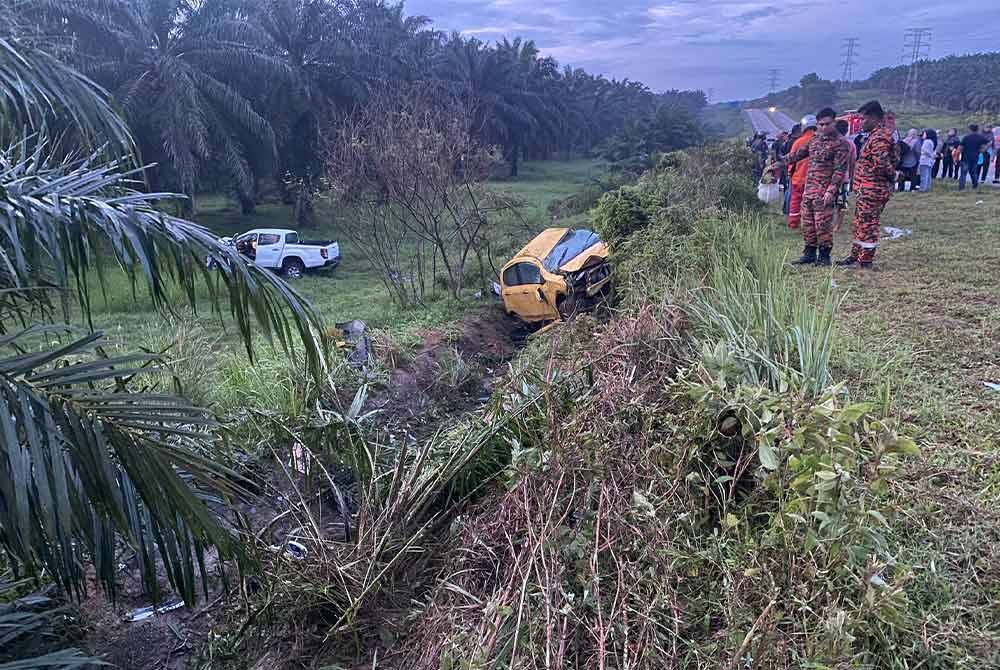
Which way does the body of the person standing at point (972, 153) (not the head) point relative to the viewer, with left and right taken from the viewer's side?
facing away from the viewer

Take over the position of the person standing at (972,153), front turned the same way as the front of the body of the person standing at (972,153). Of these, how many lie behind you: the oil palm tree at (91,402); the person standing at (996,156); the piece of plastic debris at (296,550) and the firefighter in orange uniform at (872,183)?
3

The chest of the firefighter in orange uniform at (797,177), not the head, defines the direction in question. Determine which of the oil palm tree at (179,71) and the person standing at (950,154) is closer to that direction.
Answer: the oil palm tree

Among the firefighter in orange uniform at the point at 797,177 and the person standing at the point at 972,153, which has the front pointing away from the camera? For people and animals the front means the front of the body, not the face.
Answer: the person standing

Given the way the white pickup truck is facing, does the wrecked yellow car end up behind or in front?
behind

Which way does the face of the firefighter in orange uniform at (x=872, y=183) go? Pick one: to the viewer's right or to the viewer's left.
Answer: to the viewer's left

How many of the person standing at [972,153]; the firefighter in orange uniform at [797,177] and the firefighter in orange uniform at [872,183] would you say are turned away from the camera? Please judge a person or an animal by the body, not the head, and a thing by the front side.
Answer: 1
